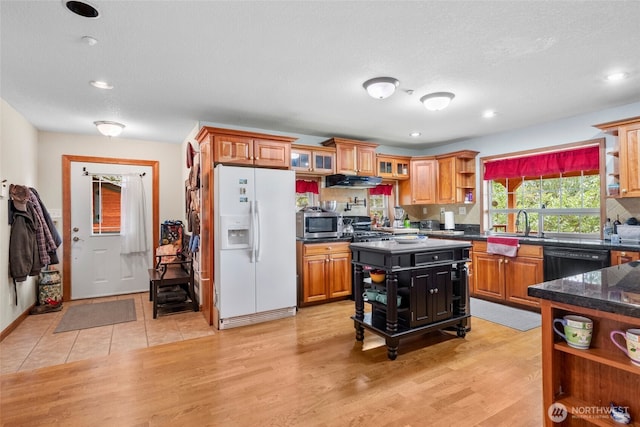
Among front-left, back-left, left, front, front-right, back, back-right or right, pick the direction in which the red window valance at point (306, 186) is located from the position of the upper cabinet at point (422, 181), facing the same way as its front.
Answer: front-right

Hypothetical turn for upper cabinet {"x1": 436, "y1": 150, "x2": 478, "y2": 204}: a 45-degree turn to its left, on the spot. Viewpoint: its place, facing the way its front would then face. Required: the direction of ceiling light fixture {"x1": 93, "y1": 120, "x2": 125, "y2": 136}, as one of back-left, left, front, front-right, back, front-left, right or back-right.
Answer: front-right

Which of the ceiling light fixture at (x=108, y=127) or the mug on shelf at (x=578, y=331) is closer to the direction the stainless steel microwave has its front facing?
the mug on shelf

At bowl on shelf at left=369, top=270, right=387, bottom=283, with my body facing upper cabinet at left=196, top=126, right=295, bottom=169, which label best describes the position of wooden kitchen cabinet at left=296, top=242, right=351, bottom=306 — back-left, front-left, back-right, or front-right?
front-right

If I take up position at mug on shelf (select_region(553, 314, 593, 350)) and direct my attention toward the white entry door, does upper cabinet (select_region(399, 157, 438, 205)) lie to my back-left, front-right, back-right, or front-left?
front-right

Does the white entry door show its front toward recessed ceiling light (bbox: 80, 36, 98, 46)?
yes

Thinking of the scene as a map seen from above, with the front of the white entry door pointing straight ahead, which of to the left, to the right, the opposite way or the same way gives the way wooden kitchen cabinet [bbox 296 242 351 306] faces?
the same way

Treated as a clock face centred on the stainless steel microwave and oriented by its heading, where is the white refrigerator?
The white refrigerator is roughly at 3 o'clock from the stainless steel microwave.

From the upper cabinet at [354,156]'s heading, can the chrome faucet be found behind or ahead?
ahead

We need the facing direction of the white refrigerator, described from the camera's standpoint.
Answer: facing the viewer and to the right of the viewer

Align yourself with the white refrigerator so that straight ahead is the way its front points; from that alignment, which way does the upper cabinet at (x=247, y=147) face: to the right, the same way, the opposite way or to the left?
the same way

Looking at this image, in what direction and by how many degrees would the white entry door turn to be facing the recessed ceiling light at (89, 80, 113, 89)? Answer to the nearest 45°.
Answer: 0° — it already faces it

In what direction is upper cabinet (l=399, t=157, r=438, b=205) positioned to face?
toward the camera

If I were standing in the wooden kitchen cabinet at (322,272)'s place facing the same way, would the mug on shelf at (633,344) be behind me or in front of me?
in front

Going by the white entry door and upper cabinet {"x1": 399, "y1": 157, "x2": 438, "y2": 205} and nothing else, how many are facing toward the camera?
2

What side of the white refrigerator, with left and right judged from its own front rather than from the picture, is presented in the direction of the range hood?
left
